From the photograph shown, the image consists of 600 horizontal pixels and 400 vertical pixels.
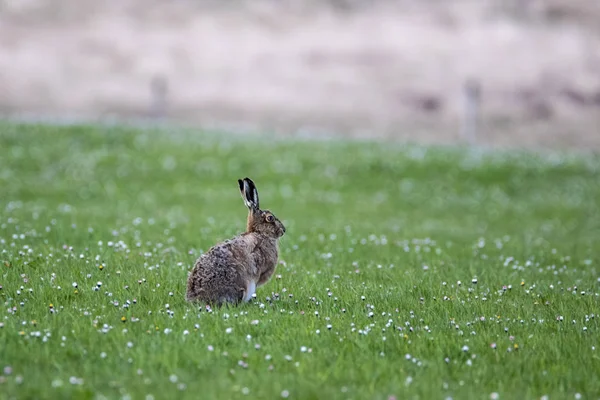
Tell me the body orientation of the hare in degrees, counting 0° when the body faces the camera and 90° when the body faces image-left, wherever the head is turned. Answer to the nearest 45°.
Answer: approximately 270°
